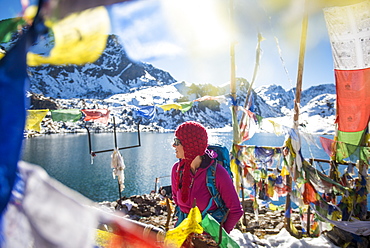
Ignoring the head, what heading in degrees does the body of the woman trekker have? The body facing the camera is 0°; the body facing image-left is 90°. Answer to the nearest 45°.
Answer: approximately 45°

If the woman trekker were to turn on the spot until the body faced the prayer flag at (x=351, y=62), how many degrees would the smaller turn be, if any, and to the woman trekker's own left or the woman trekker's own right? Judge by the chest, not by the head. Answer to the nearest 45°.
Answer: approximately 180°

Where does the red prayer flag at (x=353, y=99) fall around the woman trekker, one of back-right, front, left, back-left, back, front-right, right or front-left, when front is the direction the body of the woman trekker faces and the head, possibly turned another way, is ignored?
back

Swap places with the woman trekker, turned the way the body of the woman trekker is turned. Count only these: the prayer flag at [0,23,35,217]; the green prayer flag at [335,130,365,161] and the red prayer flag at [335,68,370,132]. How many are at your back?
2

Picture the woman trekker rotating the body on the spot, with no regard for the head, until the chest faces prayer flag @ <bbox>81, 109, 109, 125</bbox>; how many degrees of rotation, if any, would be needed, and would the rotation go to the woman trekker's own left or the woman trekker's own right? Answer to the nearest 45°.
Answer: approximately 90° to the woman trekker's own right

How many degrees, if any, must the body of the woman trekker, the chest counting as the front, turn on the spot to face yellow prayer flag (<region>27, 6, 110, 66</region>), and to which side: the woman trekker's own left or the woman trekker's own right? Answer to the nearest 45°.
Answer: approximately 45° to the woman trekker's own left

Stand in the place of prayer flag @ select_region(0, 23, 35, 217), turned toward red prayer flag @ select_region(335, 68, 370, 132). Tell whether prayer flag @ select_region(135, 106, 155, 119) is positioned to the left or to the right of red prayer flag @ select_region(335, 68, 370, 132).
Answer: left

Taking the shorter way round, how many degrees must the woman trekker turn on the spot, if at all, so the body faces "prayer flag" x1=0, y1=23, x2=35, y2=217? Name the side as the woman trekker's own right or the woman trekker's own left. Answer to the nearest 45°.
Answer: approximately 45° to the woman trekker's own left

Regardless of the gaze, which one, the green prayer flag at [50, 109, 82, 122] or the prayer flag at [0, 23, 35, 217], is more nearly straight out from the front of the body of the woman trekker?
the prayer flag

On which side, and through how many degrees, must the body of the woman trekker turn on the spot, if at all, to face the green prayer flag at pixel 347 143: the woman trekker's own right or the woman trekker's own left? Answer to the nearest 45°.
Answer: approximately 180°
